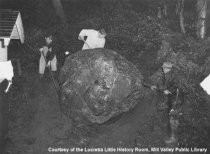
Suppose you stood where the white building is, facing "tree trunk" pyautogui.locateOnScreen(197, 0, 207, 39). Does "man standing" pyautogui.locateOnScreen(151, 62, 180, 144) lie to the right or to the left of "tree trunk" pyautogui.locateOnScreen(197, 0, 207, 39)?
right

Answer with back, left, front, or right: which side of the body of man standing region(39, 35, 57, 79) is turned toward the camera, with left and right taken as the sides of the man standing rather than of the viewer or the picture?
front

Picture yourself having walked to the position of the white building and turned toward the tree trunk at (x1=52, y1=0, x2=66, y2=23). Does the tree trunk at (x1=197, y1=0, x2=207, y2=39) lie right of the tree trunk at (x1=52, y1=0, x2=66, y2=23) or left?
right

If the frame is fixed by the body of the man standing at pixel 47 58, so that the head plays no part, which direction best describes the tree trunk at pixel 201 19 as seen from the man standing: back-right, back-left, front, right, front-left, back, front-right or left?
left

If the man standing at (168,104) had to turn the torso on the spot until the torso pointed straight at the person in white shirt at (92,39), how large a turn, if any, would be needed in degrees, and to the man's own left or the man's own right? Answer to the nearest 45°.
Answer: approximately 90° to the man's own right

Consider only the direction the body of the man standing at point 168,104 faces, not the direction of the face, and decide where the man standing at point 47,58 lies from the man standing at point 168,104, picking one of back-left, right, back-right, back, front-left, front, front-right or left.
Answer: front-right

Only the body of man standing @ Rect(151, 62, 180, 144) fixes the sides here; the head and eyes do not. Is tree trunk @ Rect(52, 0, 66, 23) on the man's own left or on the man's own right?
on the man's own right

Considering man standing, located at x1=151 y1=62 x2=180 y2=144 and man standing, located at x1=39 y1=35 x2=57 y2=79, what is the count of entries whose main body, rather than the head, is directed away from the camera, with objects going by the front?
0

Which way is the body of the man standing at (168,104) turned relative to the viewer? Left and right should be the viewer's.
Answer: facing the viewer and to the left of the viewer

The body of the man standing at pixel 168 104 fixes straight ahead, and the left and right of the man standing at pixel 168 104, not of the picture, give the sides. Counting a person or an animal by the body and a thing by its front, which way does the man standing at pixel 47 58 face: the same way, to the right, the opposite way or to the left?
to the left

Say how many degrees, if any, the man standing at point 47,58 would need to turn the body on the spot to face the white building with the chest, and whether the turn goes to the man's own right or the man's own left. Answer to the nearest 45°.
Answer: approximately 135° to the man's own right

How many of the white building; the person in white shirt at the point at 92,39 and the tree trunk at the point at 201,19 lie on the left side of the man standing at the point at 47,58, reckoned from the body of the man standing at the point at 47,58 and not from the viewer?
2
